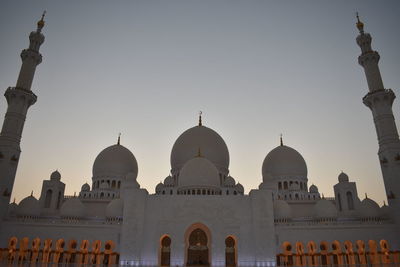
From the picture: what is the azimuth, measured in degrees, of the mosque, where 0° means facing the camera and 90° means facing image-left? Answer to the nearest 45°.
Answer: approximately 0°
